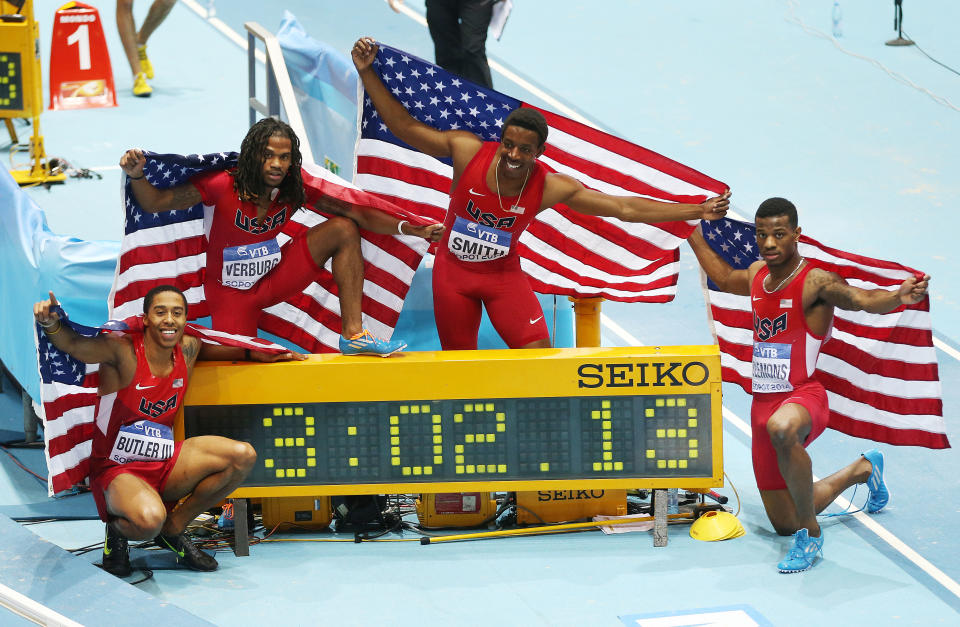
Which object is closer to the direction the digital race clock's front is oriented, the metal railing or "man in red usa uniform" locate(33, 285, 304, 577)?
the man in red usa uniform

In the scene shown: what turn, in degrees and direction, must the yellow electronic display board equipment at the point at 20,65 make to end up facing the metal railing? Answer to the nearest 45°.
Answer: approximately 45° to its left

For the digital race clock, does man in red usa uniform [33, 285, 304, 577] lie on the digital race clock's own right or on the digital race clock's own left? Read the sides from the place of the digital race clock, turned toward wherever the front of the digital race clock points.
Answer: on the digital race clock's own right

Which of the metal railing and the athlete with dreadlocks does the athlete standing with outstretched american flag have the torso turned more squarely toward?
the athlete with dreadlocks

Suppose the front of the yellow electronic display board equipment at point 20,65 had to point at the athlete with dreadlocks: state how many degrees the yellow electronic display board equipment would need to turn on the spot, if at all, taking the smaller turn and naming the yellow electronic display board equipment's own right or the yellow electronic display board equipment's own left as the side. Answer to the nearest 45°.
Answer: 0° — it already faces them

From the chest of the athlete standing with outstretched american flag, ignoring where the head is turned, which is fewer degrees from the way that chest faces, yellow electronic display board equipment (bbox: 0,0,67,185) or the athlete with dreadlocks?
the athlete with dreadlocks

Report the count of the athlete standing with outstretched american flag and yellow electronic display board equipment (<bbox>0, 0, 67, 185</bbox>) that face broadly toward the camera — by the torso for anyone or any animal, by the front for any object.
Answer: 2

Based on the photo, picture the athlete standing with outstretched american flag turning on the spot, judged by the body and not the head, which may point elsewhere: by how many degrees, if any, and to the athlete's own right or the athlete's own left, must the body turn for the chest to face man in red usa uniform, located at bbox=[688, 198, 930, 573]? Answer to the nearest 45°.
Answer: approximately 90° to the athlete's own left

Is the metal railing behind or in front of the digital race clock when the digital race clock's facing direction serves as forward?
behind

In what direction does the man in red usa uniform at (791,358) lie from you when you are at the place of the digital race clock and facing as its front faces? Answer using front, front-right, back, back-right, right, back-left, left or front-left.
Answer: left
